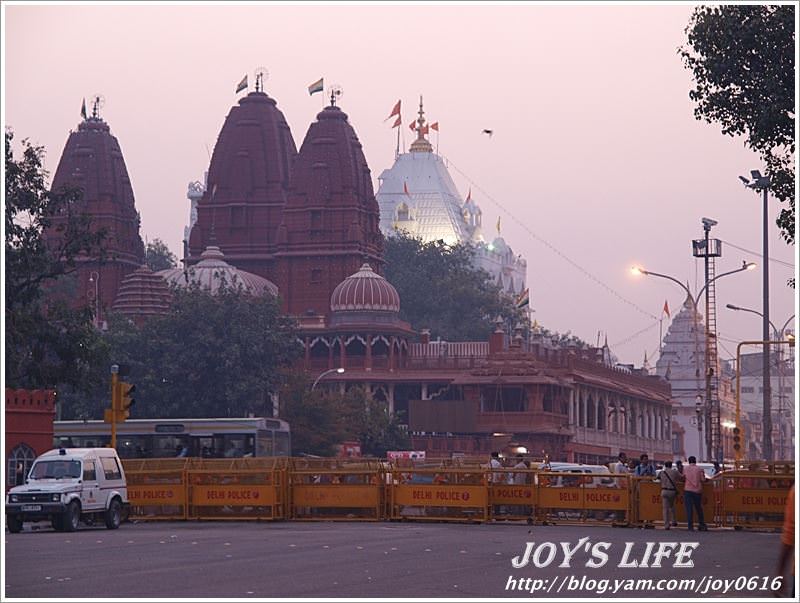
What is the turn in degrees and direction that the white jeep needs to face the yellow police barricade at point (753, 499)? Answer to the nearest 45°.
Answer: approximately 135° to its left

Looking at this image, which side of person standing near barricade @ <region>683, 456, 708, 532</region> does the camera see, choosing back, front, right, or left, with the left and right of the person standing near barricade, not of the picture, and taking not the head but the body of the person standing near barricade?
back

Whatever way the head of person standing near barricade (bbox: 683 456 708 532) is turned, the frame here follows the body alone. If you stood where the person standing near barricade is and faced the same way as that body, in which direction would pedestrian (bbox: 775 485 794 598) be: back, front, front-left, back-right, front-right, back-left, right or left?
back
